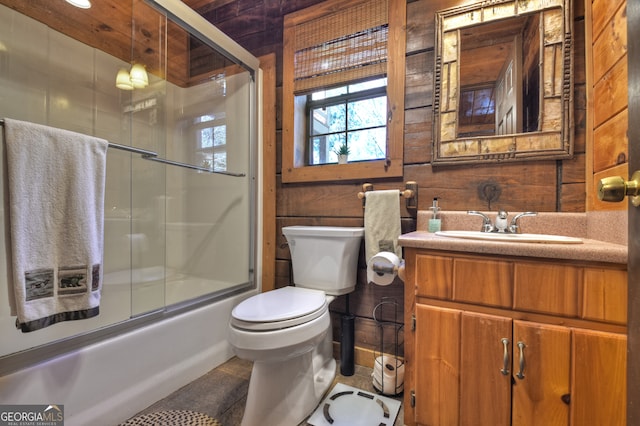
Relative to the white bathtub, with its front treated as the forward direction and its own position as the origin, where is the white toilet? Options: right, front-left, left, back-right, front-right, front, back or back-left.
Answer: front

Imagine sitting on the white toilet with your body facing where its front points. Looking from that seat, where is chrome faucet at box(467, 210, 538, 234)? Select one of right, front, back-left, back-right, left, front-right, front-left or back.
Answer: back-left

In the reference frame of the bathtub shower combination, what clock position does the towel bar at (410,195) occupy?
The towel bar is roughly at 12 o'clock from the bathtub shower combination.

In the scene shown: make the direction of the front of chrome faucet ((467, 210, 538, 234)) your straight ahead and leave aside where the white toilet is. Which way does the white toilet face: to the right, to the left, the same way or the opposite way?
the same way

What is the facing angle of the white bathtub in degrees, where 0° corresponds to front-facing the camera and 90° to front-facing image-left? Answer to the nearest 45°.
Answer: approximately 315°

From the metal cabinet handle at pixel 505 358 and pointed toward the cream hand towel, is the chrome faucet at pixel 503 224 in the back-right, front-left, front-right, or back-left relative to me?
front-right

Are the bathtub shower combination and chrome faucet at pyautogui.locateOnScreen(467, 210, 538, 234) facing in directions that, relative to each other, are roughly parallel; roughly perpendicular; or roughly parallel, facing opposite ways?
roughly perpendicular

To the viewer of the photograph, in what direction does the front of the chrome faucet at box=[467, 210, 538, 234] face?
facing the viewer

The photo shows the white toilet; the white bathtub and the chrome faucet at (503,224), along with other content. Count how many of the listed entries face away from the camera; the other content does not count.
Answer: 0

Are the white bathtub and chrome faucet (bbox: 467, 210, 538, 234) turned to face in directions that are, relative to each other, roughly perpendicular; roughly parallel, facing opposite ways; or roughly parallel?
roughly perpendicular

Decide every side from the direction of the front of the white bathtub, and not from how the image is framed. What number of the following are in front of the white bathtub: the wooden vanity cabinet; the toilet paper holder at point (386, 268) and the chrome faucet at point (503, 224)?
3

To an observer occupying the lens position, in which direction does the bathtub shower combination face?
facing the viewer and to the right of the viewer

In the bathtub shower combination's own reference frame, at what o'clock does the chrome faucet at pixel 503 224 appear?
The chrome faucet is roughly at 12 o'clock from the bathtub shower combination.

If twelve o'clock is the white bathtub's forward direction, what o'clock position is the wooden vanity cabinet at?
The wooden vanity cabinet is roughly at 12 o'clock from the white bathtub.

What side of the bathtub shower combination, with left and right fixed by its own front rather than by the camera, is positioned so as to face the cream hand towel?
front

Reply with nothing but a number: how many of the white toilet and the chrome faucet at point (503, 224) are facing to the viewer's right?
0
